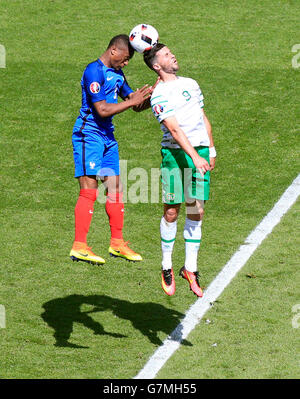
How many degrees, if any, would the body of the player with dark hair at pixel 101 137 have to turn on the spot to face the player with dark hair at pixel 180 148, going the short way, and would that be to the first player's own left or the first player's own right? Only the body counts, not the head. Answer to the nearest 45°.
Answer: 0° — they already face them

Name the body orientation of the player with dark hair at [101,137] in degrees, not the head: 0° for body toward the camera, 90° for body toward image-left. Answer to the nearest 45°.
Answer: approximately 315°
